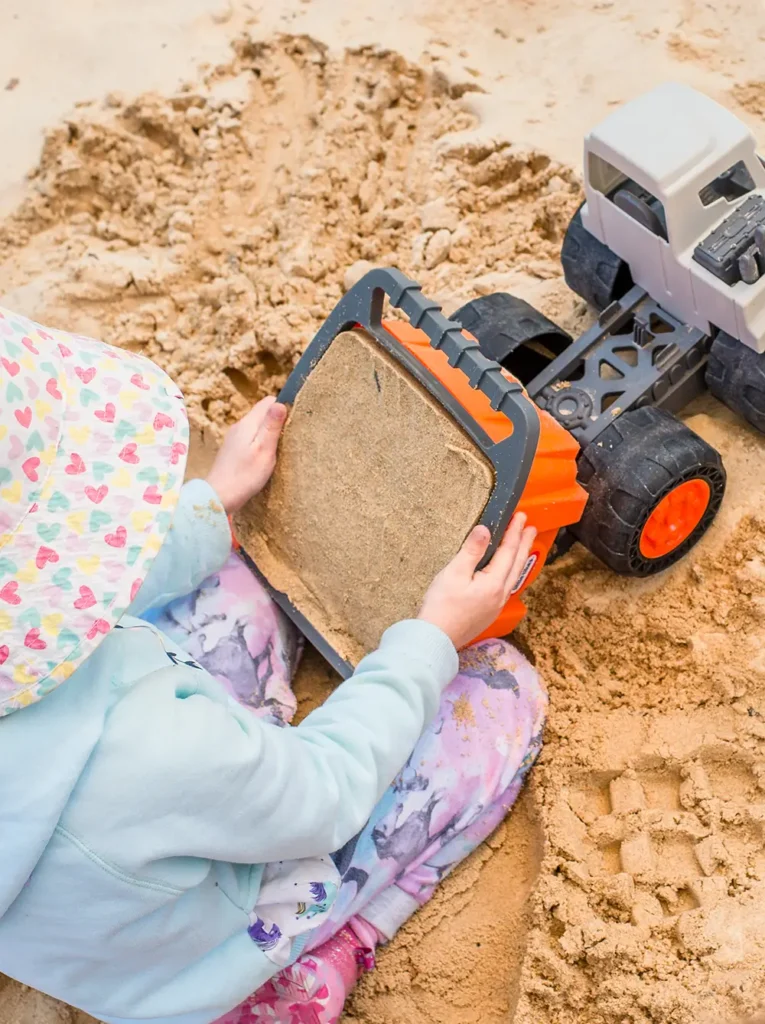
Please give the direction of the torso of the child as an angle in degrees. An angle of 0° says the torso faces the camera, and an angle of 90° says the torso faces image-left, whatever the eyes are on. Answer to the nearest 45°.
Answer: approximately 225°
